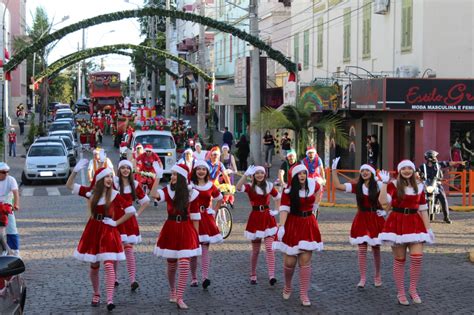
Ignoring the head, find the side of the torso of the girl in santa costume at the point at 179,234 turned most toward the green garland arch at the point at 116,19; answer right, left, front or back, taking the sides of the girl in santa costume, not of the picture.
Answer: back

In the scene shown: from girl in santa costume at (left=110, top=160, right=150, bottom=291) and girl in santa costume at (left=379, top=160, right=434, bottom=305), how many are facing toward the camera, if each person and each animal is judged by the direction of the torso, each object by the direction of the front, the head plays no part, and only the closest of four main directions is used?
2

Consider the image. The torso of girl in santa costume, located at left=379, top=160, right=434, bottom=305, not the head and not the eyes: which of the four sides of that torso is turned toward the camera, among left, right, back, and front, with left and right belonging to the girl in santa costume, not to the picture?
front

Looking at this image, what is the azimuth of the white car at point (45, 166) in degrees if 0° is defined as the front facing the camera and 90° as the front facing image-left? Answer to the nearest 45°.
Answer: approximately 0°

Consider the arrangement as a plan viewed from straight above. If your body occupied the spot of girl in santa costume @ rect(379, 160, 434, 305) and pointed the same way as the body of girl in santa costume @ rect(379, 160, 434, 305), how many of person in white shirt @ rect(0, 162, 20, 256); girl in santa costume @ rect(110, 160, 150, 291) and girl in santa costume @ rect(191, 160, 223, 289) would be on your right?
3

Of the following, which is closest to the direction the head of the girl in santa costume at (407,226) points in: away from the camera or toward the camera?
toward the camera

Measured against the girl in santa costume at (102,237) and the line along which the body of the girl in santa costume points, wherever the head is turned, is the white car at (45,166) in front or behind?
behind

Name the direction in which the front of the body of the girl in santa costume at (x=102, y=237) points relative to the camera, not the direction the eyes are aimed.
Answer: toward the camera

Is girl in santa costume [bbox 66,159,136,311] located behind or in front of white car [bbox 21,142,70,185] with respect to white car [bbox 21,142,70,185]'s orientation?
in front

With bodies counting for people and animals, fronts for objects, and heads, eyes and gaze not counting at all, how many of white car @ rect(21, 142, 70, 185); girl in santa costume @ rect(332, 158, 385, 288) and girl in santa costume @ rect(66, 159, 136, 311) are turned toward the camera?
3

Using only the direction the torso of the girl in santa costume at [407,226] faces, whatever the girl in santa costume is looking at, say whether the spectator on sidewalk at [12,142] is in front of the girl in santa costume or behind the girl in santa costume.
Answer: behind

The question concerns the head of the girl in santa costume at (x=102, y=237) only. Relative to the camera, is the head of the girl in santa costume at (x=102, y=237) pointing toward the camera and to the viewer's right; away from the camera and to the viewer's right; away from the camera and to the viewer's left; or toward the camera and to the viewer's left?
toward the camera and to the viewer's right

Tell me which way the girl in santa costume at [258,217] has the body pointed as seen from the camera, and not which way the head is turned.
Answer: toward the camera
